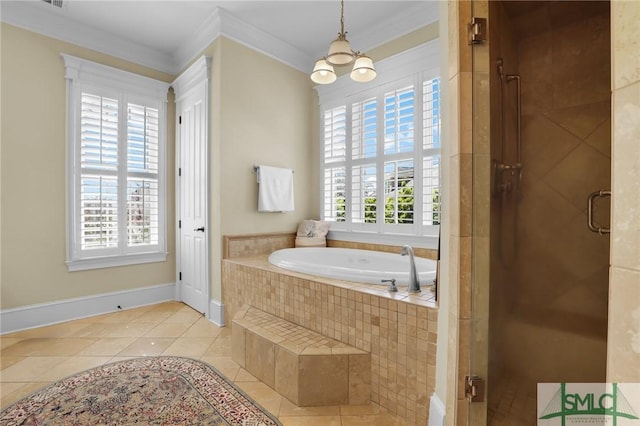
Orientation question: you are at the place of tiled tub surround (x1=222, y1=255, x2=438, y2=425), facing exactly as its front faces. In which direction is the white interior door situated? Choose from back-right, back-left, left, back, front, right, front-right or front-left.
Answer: right

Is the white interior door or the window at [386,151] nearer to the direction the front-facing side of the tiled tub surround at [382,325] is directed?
the white interior door

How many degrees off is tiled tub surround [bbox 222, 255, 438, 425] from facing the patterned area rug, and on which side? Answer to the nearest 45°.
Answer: approximately 45° to its right

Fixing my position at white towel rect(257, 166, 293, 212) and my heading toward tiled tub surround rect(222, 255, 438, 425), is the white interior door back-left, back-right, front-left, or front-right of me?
back-right

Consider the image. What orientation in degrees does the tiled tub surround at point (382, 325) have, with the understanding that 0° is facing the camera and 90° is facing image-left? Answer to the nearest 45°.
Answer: approximately 45°

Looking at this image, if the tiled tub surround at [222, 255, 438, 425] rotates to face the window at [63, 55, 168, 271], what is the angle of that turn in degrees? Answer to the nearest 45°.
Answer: approximately 90° to its right

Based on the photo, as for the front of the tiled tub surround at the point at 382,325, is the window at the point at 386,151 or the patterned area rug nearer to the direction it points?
the patterned area rug

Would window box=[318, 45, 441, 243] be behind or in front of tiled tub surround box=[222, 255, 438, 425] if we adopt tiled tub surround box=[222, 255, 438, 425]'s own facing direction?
behind

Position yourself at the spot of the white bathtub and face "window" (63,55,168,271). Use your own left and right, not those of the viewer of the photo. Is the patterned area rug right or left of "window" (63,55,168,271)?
left
